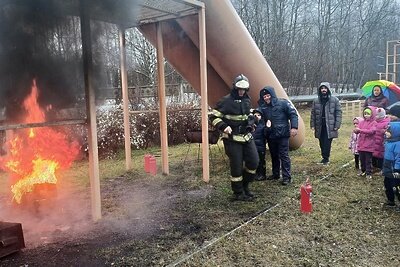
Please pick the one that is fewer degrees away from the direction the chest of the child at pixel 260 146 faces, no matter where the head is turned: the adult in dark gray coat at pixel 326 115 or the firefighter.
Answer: the firefighter

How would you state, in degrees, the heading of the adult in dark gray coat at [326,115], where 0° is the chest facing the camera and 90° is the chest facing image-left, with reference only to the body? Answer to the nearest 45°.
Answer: approximately 0°

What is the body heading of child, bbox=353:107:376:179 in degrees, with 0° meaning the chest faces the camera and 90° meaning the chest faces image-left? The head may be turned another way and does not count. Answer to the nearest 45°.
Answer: approximately 45°

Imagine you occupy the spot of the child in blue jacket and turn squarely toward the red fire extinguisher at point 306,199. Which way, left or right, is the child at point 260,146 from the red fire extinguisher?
right

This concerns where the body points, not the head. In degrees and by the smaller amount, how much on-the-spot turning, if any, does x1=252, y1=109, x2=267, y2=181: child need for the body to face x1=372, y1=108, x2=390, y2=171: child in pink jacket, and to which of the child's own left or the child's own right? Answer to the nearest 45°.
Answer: approximately 135° to the child's own left

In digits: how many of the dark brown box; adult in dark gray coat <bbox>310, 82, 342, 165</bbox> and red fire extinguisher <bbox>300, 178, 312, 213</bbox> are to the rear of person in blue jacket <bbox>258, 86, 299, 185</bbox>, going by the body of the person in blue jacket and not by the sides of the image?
1
